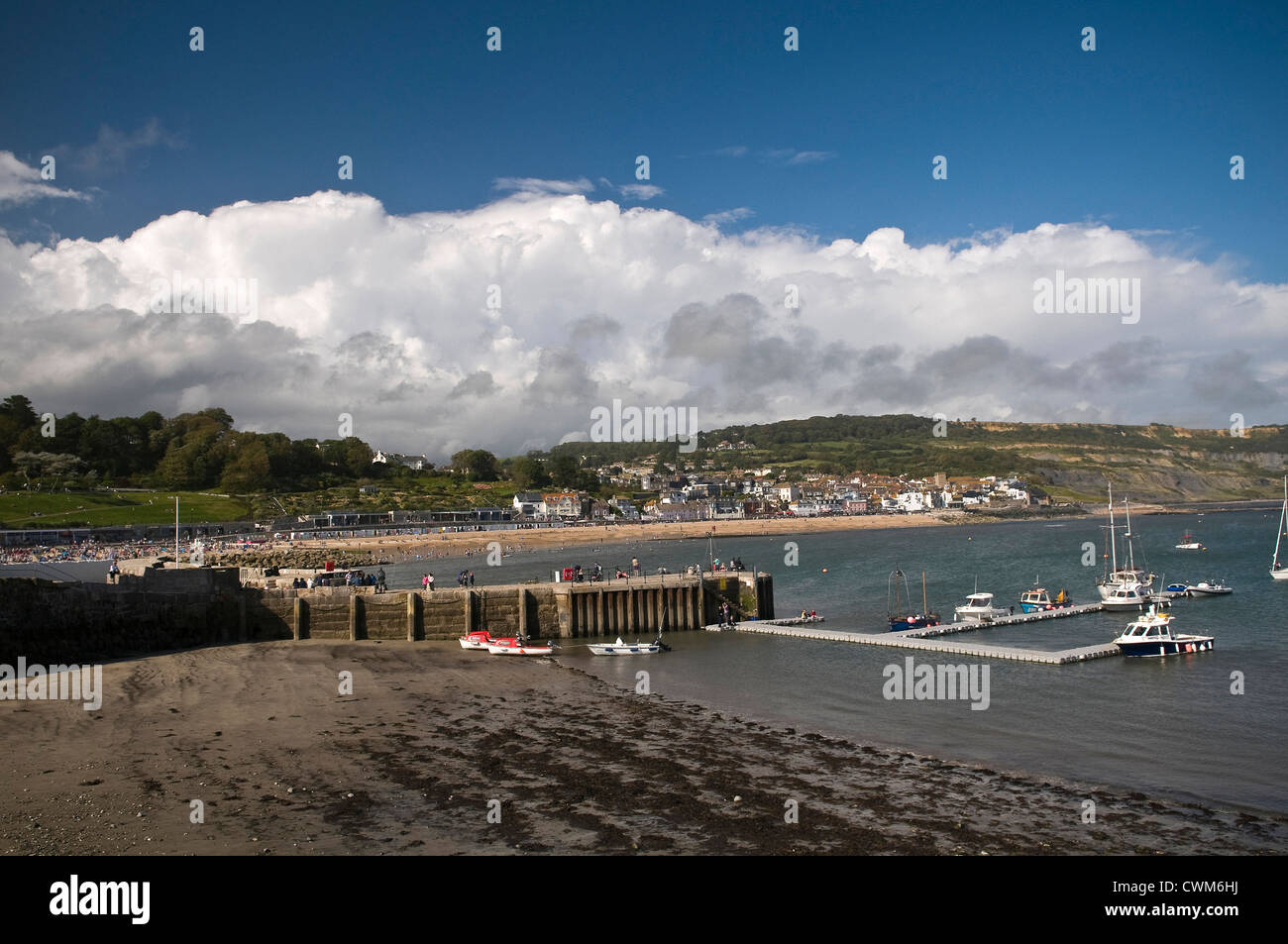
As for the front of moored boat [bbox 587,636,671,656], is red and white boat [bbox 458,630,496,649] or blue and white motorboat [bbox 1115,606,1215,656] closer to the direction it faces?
the red and white boat

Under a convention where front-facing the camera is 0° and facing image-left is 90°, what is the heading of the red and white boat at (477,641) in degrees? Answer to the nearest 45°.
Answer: approximately 90°

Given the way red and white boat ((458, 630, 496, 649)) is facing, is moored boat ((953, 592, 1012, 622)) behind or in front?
behind

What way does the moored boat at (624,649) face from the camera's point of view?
to the viewer's left

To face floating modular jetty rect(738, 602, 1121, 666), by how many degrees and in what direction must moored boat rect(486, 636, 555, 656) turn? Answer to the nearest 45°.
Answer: approximately 180°

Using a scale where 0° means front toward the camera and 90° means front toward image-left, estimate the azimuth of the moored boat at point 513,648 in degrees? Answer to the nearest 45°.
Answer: approximately 90°

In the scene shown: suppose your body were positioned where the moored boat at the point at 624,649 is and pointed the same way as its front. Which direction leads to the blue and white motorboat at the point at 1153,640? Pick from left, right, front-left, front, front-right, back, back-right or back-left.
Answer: back

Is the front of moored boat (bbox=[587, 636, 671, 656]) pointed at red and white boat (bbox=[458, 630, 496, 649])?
yes
